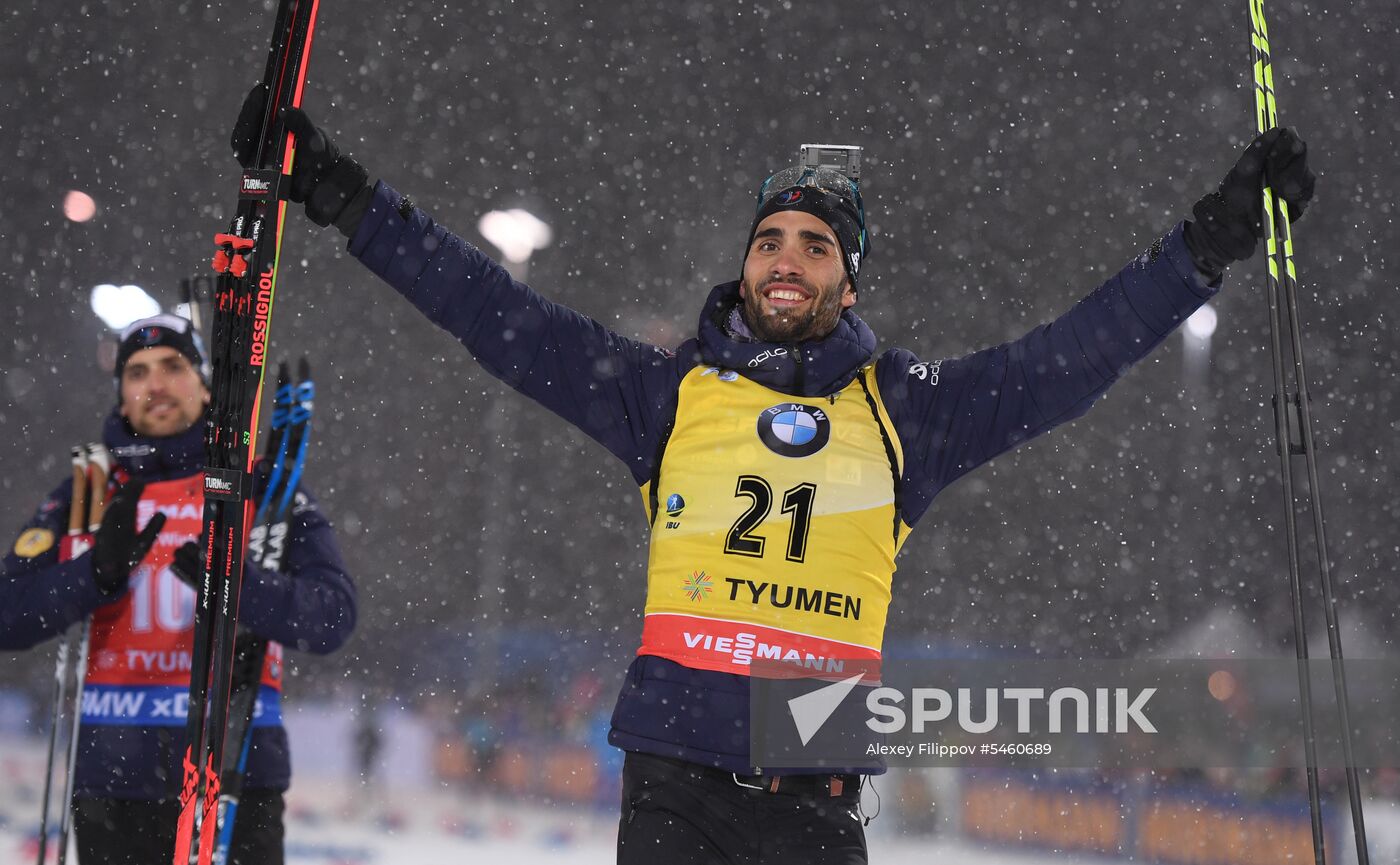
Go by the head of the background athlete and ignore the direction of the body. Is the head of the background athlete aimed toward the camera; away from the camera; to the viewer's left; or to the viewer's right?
toward the camera

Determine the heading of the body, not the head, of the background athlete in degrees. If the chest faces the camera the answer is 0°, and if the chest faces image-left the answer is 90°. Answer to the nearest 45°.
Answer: approximately 0°
